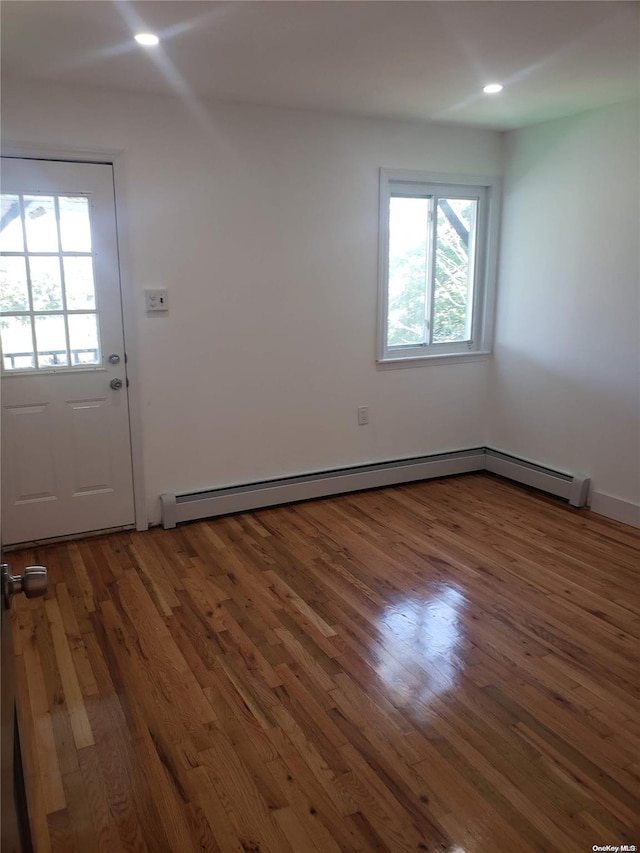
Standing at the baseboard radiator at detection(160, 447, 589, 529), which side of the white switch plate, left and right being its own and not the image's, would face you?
left

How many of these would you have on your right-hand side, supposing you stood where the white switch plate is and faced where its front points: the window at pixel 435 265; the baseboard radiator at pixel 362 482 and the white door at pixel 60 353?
1

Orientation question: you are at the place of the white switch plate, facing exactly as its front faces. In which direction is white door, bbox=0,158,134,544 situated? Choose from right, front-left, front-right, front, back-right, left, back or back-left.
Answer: right

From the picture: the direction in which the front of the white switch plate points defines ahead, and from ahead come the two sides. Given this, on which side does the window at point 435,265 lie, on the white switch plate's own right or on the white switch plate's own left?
on the white switch plate's own left

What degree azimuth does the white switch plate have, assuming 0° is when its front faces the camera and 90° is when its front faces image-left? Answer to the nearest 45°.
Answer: approximately 0°
